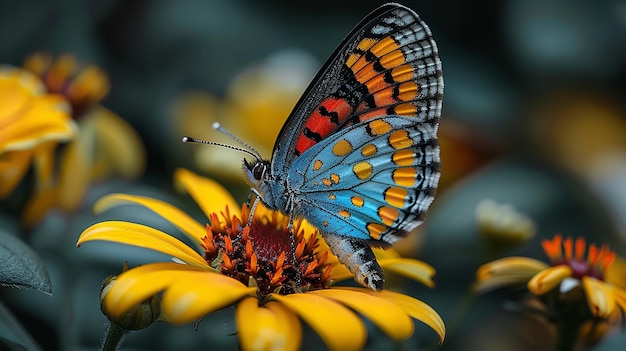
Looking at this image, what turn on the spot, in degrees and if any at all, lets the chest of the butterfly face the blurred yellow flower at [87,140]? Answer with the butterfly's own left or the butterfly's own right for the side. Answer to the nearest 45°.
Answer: approximately 45° to the butterfly's own right

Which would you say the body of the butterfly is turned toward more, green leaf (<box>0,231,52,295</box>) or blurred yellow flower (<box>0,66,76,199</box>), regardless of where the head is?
the blurred yellow flower

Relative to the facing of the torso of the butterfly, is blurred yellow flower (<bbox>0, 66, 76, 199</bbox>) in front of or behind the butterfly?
in front

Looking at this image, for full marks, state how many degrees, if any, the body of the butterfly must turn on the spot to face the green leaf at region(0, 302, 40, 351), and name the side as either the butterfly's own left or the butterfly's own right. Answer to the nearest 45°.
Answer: approximately 45° to the butterfly's own left

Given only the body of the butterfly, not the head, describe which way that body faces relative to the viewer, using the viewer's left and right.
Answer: facing to the left of the viewer

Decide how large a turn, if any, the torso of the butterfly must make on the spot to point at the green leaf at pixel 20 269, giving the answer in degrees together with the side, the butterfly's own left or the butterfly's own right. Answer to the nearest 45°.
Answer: approximately 45° to the butterfly's own left
